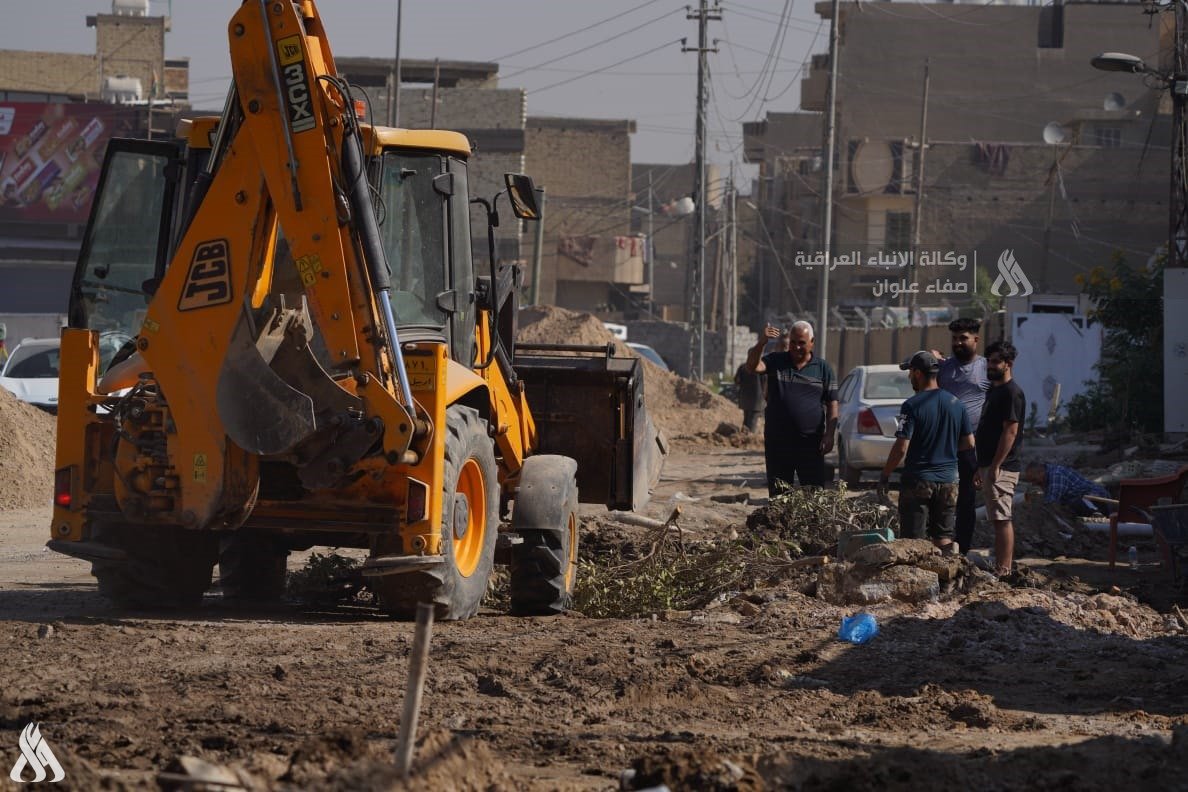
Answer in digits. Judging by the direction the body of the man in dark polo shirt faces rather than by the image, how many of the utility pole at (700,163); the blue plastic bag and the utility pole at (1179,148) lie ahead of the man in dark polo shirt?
1

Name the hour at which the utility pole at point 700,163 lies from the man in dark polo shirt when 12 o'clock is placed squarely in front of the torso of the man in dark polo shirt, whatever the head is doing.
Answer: The utility pole is roughly at 6 o'clock from the man in dark polo shirt.

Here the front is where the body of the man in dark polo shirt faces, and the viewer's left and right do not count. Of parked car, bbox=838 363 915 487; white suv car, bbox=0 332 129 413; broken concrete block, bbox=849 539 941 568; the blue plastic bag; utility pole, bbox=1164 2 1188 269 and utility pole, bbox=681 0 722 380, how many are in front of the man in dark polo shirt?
2

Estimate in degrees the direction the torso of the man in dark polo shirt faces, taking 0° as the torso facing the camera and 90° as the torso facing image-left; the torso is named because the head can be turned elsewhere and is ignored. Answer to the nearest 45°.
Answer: approximately 0°

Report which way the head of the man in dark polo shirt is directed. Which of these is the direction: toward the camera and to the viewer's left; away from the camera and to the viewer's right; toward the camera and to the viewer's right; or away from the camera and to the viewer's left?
toward the camera and to the viewer's left

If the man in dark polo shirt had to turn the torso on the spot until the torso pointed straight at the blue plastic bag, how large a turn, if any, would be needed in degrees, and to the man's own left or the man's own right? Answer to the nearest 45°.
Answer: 0° — they already face it
